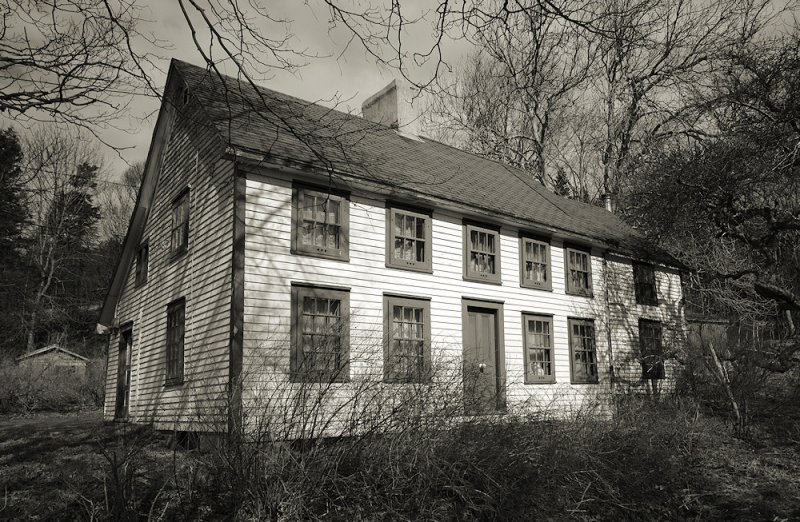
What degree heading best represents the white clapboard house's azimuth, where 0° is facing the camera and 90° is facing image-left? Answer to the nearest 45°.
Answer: approximately 315°

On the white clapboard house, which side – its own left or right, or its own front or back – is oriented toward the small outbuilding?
back
